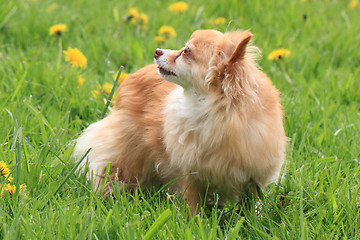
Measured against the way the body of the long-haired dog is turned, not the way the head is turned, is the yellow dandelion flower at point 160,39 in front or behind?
behind

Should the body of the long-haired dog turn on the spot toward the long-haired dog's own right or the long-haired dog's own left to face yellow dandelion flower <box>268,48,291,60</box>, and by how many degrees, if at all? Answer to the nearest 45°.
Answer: approximately 135° to the long-haired dog's own left

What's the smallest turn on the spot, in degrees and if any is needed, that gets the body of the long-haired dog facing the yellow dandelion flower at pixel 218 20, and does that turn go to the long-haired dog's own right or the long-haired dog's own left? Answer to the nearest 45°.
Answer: approximately 135° to the long-haired dog's own left

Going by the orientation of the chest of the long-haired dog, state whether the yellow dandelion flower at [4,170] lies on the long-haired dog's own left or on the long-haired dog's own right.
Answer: on the long-haired dog's own right

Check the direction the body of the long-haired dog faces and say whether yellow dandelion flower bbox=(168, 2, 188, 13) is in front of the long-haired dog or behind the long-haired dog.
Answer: behind

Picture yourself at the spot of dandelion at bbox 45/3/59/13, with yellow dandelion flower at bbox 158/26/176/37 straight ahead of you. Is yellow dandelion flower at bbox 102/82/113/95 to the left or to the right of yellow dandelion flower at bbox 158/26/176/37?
right

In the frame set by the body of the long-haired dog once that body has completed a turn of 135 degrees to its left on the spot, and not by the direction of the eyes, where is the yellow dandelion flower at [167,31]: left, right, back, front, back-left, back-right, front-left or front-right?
front

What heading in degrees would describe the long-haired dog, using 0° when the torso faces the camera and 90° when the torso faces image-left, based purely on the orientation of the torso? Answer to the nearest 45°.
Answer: approximately 315°

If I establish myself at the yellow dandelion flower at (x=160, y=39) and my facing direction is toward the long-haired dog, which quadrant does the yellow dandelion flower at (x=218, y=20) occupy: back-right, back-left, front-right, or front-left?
back-left

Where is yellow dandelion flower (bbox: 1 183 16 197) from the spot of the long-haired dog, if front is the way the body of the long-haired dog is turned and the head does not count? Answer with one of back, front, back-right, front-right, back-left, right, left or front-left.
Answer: back-right

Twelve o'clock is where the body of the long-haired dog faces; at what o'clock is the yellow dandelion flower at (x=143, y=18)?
The yellow dandelion flower is roughly at 7 o'clock from the long-haired dog.

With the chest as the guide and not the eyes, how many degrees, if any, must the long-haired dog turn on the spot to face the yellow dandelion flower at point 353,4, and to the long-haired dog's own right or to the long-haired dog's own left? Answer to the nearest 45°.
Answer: approximately 90° to the long-haired dog's own left
